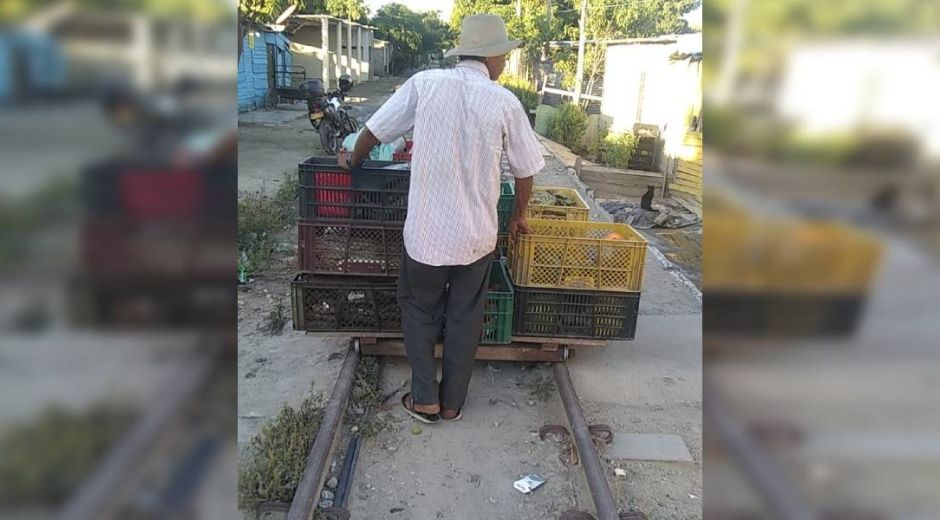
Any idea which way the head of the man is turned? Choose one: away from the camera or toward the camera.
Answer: away from the camera

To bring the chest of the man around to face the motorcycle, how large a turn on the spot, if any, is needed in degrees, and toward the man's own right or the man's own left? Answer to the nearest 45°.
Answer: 0° — they already face it

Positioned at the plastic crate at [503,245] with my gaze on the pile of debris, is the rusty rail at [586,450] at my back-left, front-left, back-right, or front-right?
back-right

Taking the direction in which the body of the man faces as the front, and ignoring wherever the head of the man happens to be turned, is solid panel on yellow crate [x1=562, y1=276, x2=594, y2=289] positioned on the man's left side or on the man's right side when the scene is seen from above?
on the man's right side

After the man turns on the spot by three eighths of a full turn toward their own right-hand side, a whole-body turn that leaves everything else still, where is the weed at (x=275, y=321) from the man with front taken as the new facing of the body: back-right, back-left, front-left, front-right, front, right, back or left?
back

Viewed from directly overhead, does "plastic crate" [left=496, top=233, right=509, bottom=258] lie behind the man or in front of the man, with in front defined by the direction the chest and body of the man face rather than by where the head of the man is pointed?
in front

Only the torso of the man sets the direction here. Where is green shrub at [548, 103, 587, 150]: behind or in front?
in front

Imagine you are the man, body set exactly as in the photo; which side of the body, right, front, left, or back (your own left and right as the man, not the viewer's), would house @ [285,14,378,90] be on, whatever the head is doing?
front

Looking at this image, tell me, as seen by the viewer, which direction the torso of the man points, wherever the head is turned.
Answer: away from the camera

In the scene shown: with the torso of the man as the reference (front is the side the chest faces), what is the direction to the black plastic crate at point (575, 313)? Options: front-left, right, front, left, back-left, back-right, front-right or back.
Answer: front-right

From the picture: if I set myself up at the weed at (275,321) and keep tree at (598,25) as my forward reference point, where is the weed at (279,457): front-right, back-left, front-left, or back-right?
back-right
